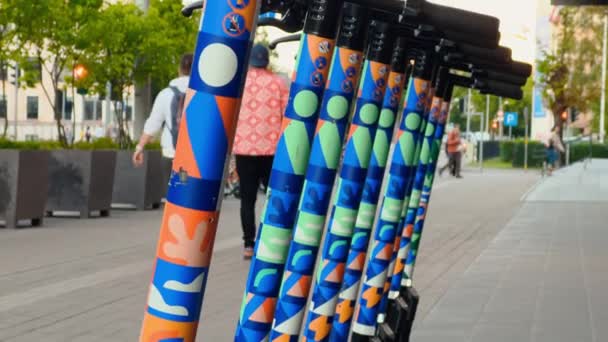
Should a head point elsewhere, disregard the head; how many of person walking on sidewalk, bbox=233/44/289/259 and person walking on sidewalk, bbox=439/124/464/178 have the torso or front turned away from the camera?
1

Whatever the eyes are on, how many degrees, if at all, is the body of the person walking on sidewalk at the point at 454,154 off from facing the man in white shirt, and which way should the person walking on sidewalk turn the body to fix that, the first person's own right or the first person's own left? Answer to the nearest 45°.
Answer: approximately 90° to the first person's own right

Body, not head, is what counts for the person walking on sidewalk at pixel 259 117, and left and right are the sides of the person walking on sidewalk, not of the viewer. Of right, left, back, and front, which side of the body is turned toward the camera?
back

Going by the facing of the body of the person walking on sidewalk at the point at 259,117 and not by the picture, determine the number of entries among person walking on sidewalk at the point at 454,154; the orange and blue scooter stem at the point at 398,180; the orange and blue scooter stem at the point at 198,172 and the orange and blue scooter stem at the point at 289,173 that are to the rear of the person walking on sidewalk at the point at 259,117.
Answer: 3

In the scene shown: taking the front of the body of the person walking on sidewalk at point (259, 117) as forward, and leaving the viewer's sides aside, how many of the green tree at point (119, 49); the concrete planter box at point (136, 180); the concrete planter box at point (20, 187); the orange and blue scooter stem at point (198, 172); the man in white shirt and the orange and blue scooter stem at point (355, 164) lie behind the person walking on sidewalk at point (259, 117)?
2

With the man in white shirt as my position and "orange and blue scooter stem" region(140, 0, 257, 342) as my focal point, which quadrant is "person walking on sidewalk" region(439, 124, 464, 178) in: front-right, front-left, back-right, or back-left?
back-left

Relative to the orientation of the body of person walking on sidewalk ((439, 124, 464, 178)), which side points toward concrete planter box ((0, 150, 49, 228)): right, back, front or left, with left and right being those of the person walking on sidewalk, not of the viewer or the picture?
right

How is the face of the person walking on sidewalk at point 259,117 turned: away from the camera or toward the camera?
away from the camera

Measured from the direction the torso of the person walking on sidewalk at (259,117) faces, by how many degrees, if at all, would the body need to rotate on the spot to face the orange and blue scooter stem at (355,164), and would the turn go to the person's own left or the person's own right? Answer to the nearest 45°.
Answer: approximately 180°

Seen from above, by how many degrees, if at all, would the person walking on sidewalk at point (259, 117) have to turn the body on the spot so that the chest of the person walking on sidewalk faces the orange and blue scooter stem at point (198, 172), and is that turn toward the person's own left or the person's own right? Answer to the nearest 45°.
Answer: approximately 180°

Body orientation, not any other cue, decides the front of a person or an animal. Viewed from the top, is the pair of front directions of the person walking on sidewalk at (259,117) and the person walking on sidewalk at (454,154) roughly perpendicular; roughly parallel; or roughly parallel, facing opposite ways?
roughly perpendicular
